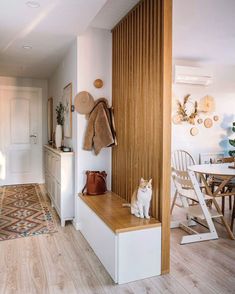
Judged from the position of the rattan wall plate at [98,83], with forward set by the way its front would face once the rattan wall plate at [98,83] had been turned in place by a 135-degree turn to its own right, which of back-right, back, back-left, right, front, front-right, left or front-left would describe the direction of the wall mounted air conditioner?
right

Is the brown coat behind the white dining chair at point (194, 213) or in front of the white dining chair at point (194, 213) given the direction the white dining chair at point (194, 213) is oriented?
behind

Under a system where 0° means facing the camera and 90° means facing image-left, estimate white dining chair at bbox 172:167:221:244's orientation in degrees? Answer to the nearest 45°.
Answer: approximately 225°

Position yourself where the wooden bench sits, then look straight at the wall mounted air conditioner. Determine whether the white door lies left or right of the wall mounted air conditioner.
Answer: left

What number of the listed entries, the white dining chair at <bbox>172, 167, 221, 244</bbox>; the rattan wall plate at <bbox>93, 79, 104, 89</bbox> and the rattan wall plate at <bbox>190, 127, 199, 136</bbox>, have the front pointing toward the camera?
2

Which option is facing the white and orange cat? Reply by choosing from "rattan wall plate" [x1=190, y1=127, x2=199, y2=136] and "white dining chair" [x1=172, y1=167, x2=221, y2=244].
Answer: the rattan wall plate

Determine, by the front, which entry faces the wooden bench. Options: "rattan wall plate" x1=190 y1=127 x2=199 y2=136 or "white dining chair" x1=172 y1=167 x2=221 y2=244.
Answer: the rattan wall plate

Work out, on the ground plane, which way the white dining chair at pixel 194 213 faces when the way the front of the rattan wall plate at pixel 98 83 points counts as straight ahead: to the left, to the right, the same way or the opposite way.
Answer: to the left

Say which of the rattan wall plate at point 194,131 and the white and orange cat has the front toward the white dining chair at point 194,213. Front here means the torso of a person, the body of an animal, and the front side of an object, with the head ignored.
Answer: the rattan wall plate
